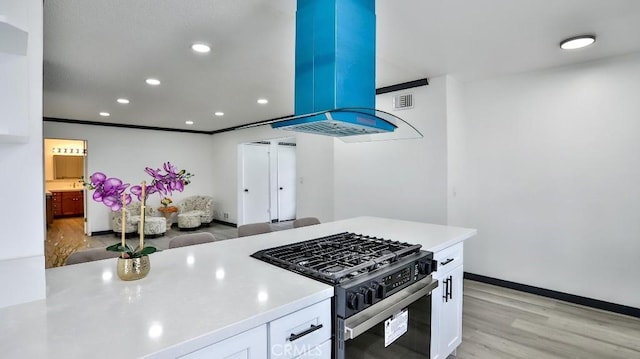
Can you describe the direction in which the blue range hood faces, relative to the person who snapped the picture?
facing the viewer and to the right of the viewer

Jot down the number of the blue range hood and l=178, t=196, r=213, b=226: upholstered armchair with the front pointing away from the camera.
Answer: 0

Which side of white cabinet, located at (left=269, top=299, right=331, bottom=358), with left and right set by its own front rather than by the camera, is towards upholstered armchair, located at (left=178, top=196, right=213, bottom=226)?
back

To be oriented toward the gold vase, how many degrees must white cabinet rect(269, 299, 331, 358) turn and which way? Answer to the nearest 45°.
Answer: approximately 135° to its right

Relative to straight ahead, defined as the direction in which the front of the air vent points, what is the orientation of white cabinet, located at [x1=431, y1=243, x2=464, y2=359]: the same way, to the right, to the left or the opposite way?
to the left

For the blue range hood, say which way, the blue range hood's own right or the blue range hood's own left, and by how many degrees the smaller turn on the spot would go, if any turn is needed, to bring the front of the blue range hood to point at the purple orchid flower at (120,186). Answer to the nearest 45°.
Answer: approximately 90° to the blue range hood's own right

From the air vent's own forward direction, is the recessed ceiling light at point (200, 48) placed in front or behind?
in front

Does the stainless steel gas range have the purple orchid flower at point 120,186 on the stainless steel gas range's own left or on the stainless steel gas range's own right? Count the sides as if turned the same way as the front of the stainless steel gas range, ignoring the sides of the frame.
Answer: on the stainless steel gas range's own right

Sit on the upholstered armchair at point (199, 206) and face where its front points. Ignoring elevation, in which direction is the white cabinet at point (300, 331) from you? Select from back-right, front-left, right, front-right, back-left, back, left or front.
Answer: front-left

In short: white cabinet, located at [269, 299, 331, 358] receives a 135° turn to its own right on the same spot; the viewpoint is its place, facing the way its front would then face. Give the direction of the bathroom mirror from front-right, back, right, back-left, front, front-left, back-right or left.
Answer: front-right

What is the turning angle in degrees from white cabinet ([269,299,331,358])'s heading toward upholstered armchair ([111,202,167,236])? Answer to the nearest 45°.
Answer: approximately 180°

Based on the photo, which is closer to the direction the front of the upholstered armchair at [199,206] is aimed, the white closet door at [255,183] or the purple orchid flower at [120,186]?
the purple orchid flower
